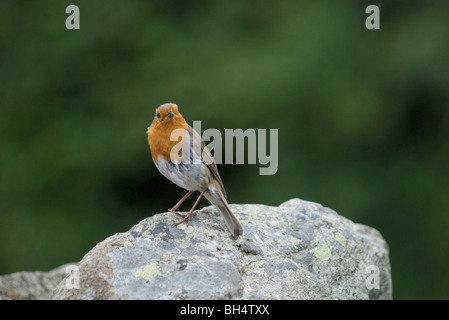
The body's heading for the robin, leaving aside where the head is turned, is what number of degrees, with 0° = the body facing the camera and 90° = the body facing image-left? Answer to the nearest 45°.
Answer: approximately 45°
